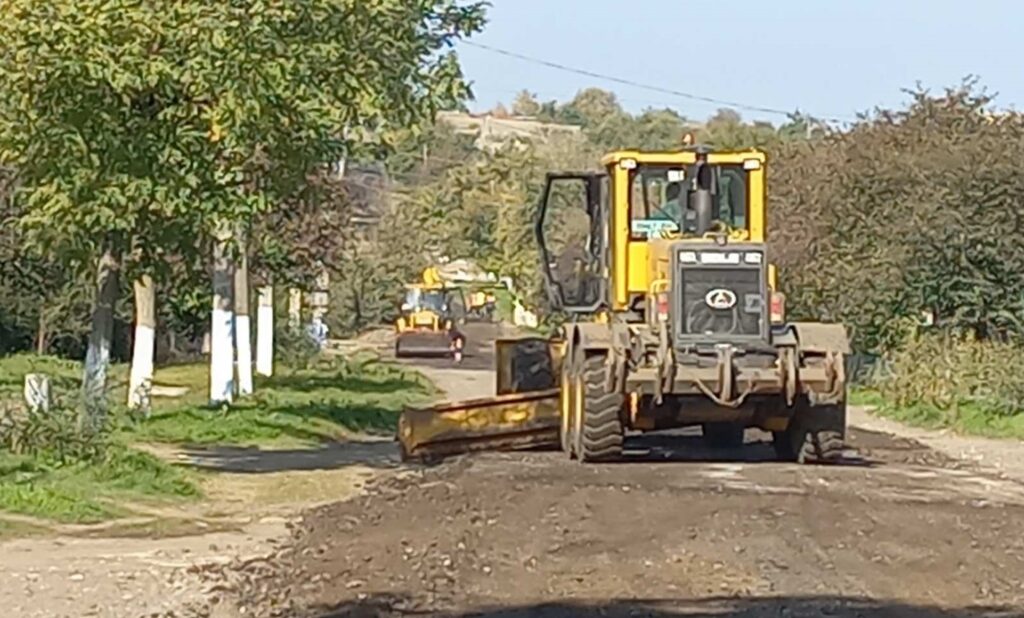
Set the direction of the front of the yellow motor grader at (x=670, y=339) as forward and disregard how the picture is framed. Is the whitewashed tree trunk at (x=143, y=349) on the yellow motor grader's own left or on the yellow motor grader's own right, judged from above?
on the yellow motor grader's own left

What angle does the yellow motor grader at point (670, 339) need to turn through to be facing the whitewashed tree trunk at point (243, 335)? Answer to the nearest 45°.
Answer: approximately 45° to its left

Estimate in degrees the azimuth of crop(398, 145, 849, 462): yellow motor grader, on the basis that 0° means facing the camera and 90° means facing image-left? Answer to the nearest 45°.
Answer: approximately 180°

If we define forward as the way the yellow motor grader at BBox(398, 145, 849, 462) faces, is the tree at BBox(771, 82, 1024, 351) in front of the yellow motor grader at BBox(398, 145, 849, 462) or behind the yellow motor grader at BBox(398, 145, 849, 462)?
in front

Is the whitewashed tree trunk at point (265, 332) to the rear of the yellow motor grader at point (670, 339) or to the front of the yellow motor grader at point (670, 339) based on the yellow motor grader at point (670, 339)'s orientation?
to the front
